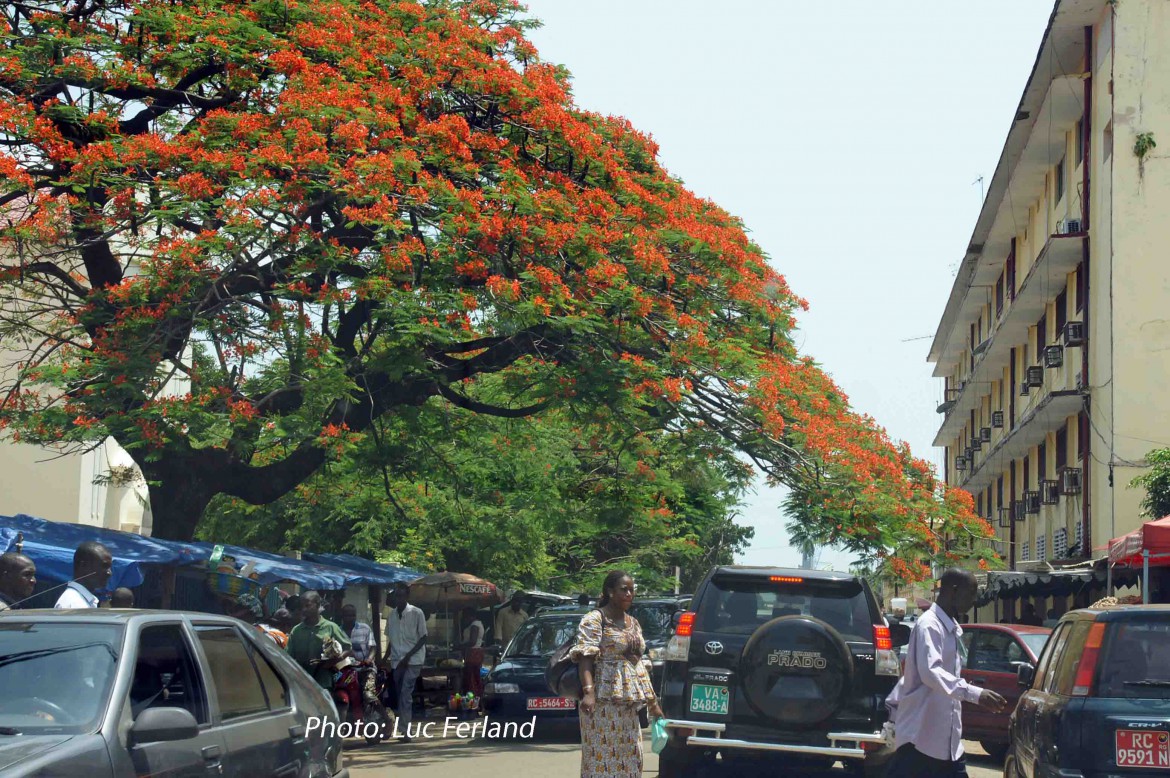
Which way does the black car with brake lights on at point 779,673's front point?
away from the camera

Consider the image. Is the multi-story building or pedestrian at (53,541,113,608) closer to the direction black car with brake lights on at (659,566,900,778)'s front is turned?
the multi-story building

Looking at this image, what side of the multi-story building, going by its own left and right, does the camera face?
left

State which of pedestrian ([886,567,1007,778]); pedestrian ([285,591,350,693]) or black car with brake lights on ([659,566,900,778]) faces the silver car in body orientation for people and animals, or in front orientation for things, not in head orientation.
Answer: pedestrian ([285,591,350,693])

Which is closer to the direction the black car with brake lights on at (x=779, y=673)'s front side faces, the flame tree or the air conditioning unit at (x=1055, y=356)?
the air conditioning unit

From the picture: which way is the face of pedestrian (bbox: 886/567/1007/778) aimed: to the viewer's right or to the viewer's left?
to the viewer's right

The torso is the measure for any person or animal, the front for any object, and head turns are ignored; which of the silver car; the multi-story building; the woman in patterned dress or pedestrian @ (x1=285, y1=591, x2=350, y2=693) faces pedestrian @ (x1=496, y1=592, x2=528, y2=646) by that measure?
the multi-story building

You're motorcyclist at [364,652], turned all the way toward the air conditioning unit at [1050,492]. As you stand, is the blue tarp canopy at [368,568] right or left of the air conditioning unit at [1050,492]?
left

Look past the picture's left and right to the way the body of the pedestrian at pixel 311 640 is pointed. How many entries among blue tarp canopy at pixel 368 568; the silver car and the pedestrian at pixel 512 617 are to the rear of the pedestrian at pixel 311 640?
2

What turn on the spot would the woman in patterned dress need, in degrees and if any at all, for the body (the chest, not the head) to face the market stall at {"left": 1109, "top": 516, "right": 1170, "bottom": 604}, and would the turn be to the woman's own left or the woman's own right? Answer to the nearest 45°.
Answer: approximately 90° to the woman's own left

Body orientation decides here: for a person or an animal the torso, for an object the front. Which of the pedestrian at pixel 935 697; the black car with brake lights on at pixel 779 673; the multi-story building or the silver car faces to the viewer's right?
the pedestrian

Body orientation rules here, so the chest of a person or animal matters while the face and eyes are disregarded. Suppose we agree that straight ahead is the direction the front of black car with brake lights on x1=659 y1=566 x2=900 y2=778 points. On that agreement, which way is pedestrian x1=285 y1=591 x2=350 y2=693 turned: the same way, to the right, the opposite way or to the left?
the opposite way
